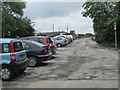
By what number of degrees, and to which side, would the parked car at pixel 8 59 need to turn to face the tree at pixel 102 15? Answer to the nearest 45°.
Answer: approximately 90° to its right

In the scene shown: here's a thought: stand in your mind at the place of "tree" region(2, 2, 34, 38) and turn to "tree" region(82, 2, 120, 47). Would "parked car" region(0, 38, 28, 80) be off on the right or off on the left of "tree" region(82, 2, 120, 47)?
right

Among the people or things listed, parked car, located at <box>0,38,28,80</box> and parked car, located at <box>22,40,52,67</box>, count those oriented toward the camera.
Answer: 0

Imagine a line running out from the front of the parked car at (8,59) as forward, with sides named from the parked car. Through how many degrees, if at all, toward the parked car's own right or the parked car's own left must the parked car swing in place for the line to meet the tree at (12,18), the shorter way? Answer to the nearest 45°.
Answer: approximately 45° to the parked car's own right

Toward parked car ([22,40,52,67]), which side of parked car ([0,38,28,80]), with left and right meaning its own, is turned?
right

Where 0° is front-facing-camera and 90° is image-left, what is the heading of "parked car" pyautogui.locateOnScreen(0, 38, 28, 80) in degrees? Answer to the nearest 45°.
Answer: approximately 135°

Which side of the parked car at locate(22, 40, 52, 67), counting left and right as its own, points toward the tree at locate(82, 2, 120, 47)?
right

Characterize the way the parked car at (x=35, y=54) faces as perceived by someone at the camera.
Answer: facing away from the viewer and to the left of the viewer

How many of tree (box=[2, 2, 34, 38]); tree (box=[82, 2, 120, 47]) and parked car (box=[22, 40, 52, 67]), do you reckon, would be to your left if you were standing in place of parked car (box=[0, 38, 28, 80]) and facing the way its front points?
0

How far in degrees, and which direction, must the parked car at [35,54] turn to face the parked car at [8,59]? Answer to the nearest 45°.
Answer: approximately 135° to its left

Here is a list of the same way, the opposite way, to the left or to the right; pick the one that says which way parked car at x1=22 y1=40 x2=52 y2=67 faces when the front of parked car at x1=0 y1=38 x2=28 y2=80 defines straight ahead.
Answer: the same way
